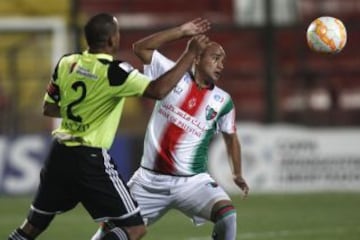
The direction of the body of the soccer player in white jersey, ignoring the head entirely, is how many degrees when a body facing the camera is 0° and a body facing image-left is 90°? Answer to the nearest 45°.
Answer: approximately 0°

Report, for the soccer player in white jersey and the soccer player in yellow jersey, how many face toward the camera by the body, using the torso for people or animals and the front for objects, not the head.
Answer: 1

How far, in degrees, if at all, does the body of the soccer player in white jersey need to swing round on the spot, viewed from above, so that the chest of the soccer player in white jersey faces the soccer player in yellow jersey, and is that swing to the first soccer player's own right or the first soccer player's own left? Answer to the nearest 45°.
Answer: approximately 45° to the first soccer player's own right

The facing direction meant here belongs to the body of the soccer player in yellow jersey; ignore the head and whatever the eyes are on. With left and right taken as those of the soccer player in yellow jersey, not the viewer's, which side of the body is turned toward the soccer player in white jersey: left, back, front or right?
front

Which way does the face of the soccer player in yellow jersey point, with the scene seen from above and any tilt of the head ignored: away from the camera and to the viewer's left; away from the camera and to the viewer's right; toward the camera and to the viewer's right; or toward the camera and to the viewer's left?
away from the camera and to the viewer's right

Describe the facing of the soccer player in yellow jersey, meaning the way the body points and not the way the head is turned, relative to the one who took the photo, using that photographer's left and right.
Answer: facing away from the viewer and to the right of the viewer
